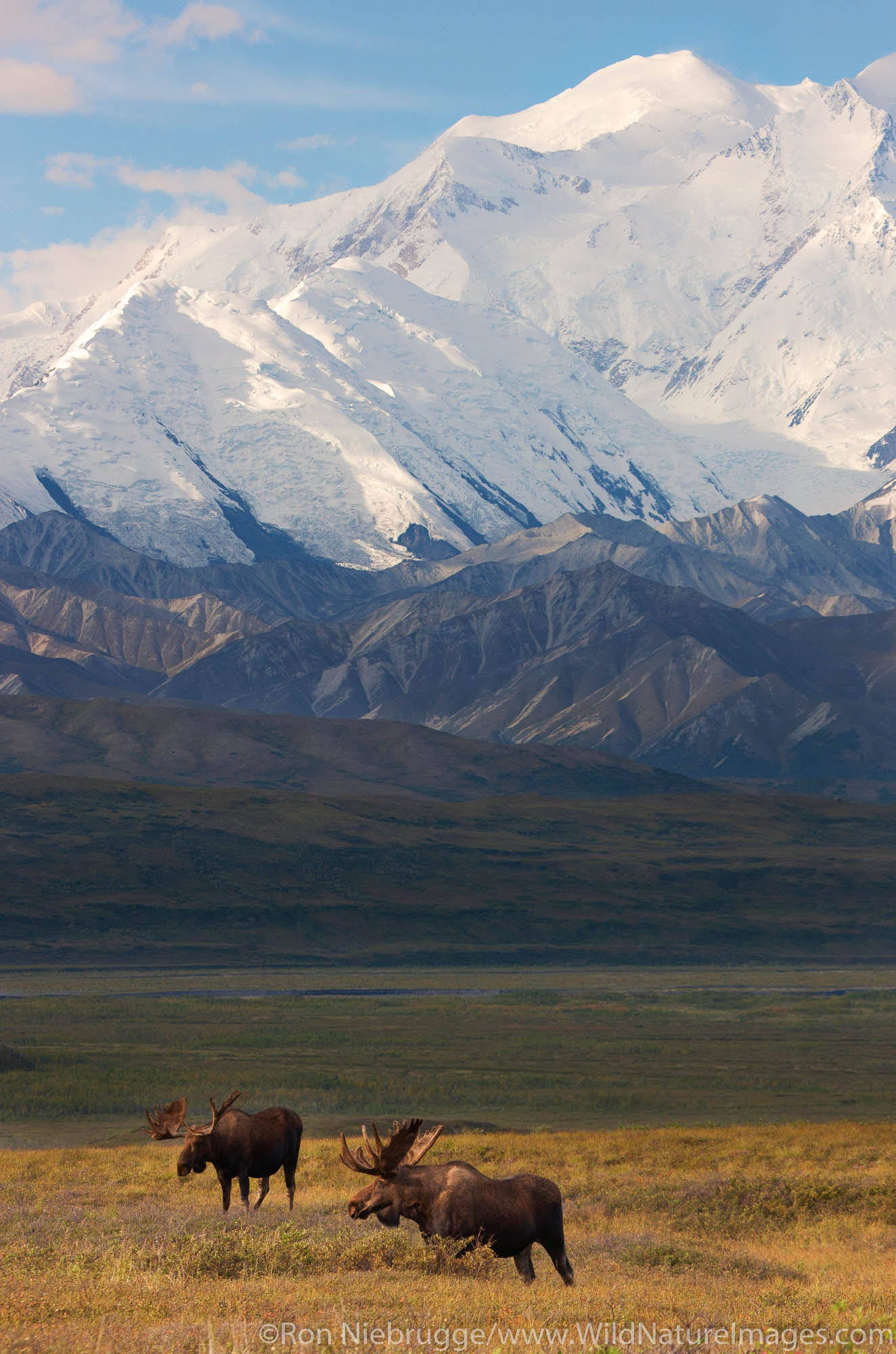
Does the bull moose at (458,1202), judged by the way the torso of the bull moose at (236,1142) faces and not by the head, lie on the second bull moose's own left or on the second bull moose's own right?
on the second bull moose's own left

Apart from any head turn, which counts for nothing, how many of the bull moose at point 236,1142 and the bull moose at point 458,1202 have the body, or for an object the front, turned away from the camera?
0

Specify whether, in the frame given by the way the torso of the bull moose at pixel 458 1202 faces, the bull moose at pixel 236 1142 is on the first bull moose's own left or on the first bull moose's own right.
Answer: on the first bull moose's own right

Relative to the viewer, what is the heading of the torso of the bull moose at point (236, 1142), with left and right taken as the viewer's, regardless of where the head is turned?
facing the viewer and to the left of the viewer

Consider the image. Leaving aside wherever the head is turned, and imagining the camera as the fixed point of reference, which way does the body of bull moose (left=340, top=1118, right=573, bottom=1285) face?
to the viewer's left
